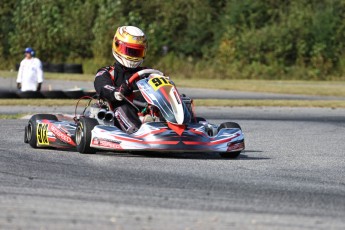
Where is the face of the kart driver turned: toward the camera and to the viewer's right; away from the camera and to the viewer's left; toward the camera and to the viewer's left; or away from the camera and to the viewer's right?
toward the camera and to the viewer's right

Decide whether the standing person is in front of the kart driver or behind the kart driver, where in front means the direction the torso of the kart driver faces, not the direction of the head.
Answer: behind

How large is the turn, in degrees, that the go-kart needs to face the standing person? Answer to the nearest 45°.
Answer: approximately 135° to its left

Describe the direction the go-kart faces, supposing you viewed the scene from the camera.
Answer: facing the viewer and to the right of the viewer
